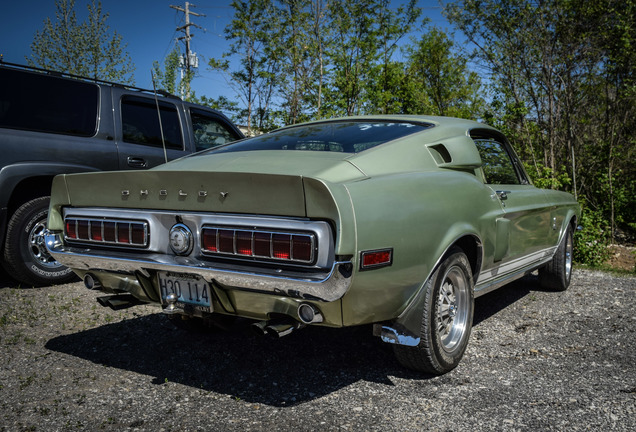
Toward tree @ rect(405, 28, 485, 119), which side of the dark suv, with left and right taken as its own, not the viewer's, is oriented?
front

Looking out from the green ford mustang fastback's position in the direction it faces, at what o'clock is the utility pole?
The utility pole is roughly at 10 o'clock from the green ford mustang fastback.

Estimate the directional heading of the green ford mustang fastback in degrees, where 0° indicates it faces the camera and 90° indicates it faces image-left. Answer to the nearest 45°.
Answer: approximately 225°

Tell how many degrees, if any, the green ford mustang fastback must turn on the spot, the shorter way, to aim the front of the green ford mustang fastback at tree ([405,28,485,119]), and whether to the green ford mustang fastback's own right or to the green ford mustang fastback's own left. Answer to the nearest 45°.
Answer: approximately 45° to the green ford mustang fastback's own left

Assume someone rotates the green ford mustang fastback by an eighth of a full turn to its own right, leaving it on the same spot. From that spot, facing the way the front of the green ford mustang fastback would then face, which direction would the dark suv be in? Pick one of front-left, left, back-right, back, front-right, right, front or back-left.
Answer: back-left

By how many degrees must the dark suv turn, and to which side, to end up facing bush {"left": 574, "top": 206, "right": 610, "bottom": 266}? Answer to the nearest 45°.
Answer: approximately 45° to its right

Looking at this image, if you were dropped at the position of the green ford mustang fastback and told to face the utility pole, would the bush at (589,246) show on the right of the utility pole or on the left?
right

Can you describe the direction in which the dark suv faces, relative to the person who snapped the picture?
facing away from the viewer and to the right of the viewer
